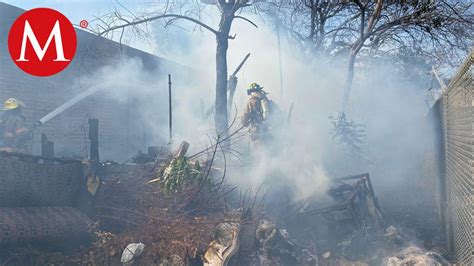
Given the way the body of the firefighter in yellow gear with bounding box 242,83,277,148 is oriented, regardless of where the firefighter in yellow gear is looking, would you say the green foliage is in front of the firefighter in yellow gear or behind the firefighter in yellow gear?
in front

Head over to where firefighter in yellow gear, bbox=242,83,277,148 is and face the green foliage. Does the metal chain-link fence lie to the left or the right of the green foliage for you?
left

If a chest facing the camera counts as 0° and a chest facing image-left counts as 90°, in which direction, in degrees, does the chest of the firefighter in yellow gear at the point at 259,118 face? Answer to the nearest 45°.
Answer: approximately 45°

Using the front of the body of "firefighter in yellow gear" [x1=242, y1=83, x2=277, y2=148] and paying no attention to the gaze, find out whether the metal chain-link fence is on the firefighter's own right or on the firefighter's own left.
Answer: on the firefighter's own left

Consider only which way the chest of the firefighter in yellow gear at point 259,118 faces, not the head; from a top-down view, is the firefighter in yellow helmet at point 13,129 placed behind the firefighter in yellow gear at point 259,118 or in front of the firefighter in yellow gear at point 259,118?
in front

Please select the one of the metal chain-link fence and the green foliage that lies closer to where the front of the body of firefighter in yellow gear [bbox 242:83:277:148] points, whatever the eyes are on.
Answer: the green foliage

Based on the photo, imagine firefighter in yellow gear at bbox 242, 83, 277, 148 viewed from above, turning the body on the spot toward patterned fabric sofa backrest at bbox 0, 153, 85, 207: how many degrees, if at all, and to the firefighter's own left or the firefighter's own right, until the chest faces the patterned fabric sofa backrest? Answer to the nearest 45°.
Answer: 0° — they already face it
